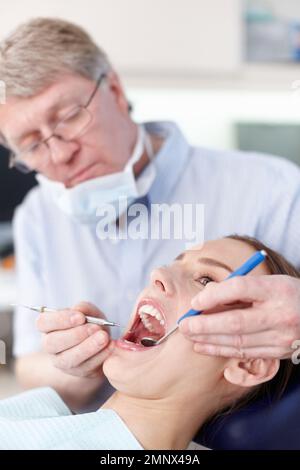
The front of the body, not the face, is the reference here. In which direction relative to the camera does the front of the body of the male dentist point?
toward the camera
